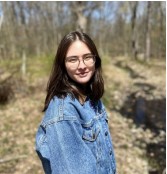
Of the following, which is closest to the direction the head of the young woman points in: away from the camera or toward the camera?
toward the camera
